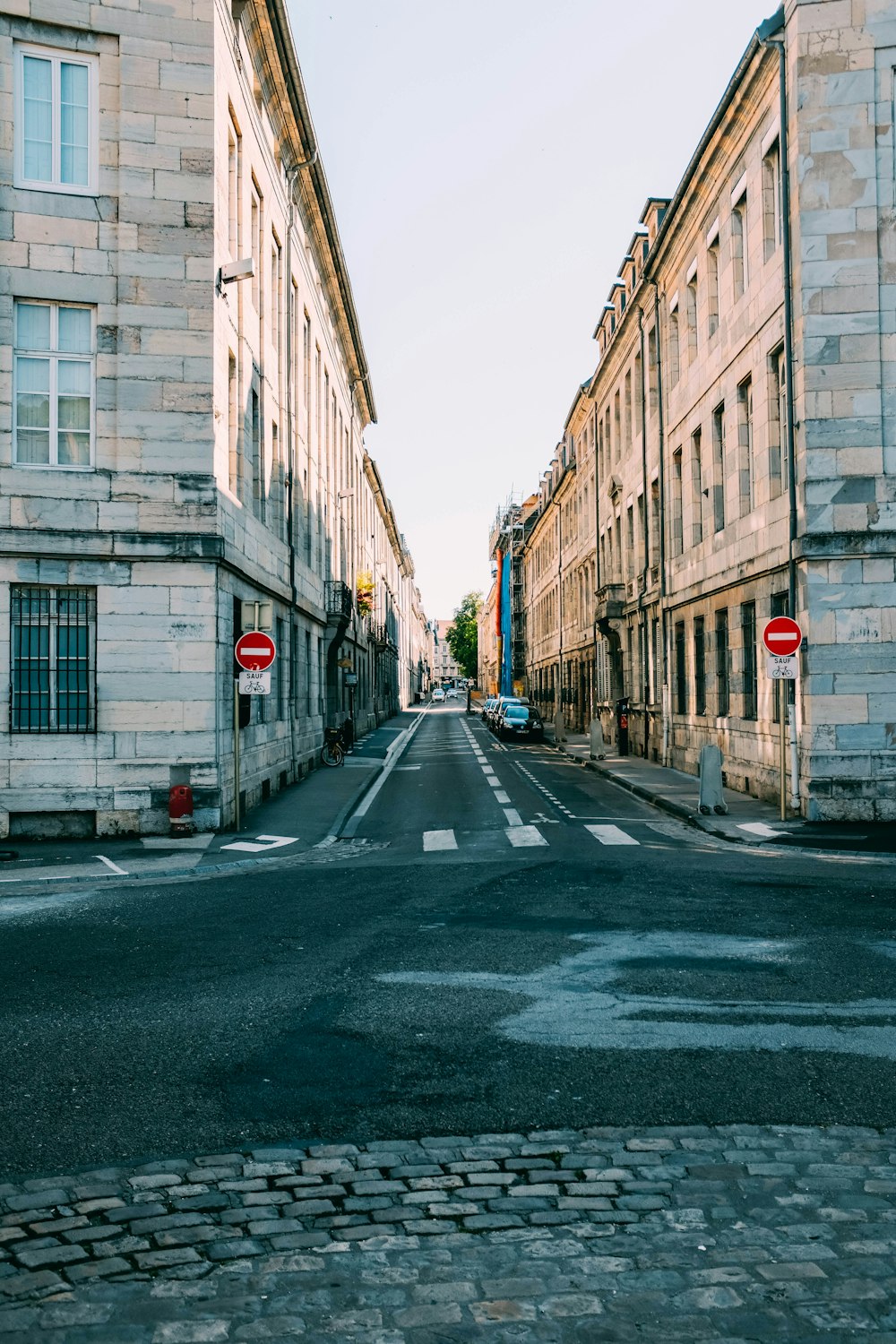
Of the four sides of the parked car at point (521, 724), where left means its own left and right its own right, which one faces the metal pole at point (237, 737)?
front

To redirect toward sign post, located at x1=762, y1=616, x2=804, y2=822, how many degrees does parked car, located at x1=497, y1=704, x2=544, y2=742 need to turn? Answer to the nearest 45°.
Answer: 0° — it already faces it

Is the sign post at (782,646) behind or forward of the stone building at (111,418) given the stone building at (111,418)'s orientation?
forward

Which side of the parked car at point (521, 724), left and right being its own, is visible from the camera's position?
front
